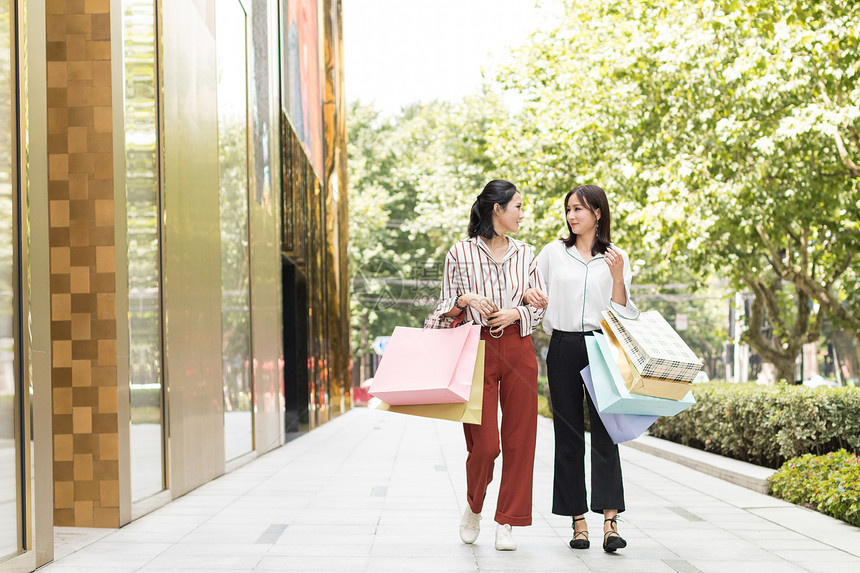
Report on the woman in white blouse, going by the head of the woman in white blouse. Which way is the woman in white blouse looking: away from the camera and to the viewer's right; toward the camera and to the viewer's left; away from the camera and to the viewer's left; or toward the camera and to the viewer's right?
toward the camera and to the viewer's left

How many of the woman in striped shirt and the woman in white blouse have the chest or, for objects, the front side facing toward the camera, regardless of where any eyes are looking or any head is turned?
2

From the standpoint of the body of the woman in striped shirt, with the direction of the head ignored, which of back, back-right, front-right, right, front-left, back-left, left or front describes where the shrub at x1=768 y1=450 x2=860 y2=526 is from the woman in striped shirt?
back-left

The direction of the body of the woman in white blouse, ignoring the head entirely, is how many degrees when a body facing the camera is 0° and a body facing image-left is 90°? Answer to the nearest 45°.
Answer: approximately 0°

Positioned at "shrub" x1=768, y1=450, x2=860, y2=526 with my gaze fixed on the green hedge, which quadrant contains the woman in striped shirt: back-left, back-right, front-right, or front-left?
back-left

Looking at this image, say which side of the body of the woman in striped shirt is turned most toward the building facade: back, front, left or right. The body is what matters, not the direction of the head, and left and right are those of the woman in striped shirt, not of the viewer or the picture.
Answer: right

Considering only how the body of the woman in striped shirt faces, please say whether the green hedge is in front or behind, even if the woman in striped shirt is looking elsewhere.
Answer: behind

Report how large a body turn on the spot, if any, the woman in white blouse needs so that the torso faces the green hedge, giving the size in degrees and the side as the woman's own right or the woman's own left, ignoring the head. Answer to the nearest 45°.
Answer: approximately 135° to the woman's own left

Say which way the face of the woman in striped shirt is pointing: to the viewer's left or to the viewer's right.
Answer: to the viewer's right

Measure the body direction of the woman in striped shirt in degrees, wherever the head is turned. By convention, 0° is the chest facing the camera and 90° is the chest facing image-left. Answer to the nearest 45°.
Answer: approximately 0°

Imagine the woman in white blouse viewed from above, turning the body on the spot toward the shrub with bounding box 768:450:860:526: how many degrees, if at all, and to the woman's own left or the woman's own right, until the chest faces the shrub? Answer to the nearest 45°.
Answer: approximately 135° to the woman's own left
